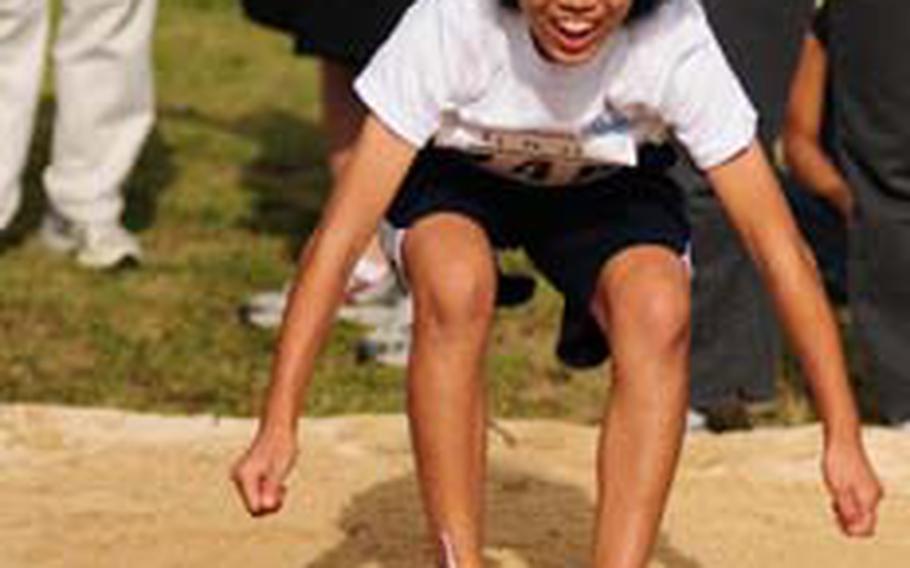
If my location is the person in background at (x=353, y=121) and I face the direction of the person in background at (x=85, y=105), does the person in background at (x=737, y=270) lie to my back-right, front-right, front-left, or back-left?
back-left

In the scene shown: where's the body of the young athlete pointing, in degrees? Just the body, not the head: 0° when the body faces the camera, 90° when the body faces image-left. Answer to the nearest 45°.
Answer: approximately 0°

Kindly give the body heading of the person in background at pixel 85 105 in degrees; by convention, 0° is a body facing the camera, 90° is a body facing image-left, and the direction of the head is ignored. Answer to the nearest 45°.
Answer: approximately 315°

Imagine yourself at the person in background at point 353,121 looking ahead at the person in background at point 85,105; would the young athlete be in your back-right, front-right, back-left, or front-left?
back-left

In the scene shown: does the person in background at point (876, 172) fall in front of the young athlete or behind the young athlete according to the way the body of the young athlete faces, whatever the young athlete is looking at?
behind
